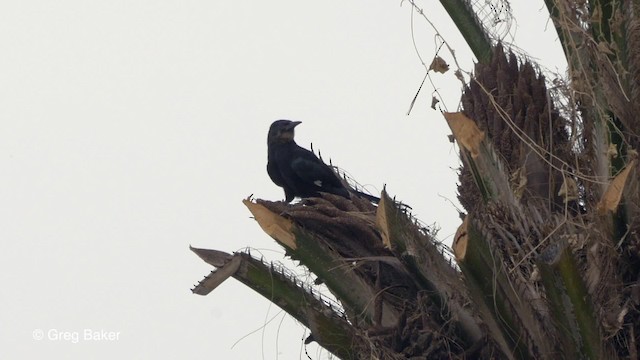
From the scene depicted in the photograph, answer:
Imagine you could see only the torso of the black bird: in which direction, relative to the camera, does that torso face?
to the viewer's left
